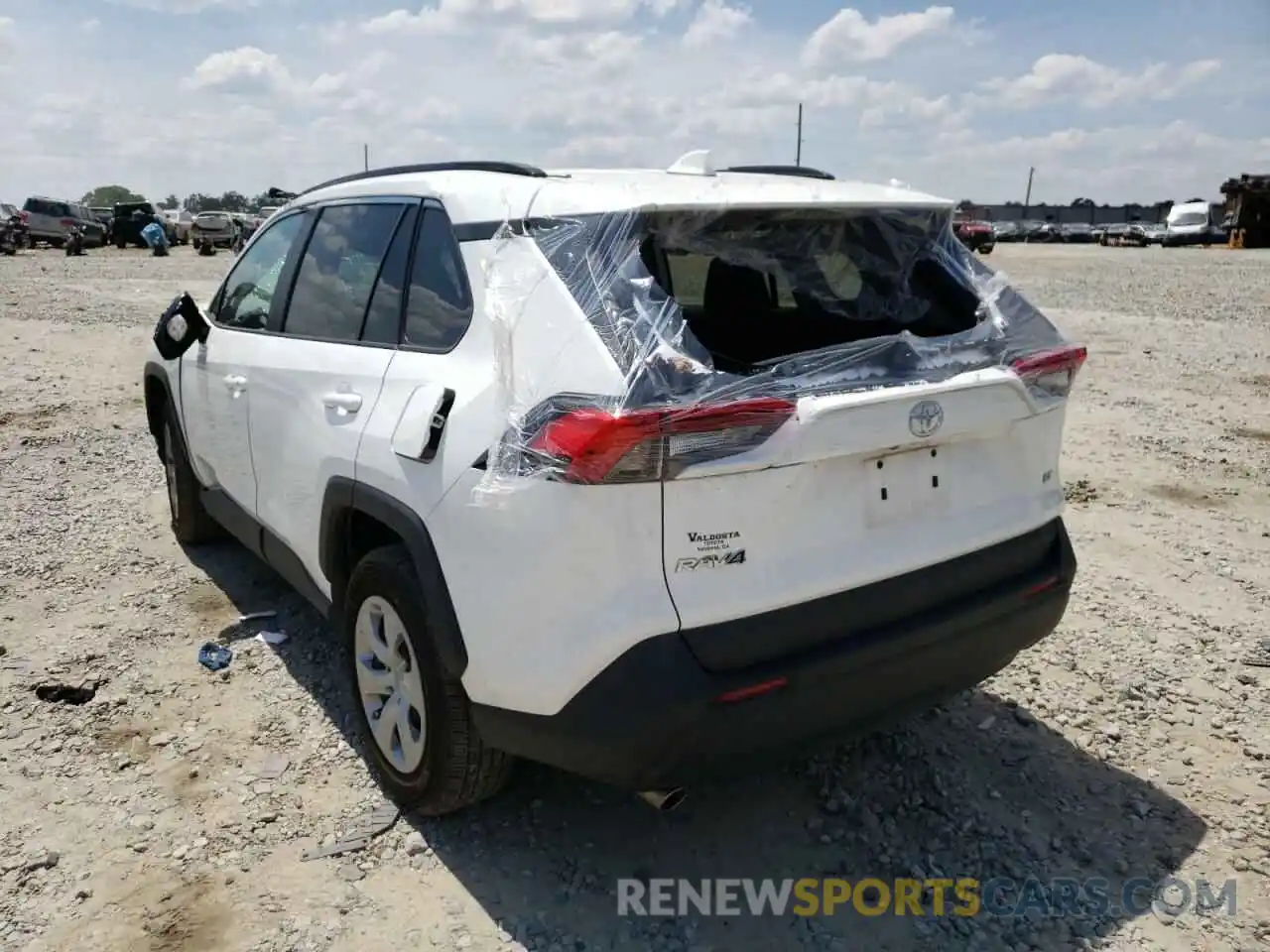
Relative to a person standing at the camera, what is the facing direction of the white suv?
facing away from the viewer and to the left of the viewer

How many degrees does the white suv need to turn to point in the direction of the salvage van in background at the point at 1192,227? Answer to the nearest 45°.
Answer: approximately 90° to its right

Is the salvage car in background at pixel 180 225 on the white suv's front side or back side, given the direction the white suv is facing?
on the front side
